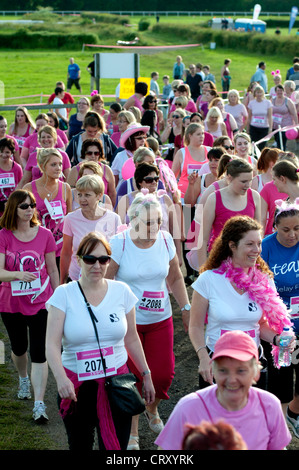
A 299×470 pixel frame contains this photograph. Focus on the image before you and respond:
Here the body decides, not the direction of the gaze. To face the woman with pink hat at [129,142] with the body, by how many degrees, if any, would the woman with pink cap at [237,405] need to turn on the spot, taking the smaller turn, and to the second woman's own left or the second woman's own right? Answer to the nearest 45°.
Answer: approximately 180°

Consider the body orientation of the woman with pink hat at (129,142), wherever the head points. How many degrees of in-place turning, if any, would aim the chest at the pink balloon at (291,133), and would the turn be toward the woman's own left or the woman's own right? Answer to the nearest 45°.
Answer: approximately 90° to the woman's own left

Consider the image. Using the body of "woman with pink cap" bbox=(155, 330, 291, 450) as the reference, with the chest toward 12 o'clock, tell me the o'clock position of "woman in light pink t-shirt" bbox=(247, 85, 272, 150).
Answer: The woman in light pink t-shirt is roughly at 6 o'clock from the woman with pink cap.

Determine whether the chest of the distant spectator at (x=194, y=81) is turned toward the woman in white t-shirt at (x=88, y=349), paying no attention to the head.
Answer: yes

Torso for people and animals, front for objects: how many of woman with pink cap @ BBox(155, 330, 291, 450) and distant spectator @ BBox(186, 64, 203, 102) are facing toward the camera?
2

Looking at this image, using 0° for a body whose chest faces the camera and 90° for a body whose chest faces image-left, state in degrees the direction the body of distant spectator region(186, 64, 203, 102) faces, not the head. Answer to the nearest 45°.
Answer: approximately 0°

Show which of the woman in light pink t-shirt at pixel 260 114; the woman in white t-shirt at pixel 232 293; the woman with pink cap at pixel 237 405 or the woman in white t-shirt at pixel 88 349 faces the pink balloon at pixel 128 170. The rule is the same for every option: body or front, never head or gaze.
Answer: the woman in light pink t-shirt at pixel 260 114

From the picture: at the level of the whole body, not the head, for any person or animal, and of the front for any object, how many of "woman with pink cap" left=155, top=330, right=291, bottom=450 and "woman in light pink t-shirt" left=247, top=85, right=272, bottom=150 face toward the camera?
2

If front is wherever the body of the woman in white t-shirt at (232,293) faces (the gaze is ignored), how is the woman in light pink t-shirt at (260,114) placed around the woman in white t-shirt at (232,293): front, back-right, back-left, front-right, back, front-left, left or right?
back-left

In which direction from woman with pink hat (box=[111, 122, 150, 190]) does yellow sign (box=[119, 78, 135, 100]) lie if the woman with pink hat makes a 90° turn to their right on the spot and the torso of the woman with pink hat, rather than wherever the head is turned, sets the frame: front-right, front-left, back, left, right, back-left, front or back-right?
back-right

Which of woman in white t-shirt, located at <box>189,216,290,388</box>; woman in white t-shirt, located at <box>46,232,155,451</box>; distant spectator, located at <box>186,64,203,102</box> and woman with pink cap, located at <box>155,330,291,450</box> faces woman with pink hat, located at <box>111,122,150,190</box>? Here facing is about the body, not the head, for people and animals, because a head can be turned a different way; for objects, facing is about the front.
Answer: the distant spectator

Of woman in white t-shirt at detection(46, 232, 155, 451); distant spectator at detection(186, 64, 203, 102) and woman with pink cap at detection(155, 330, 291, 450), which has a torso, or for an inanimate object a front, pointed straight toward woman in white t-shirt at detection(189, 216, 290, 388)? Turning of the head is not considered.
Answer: the distant spectator

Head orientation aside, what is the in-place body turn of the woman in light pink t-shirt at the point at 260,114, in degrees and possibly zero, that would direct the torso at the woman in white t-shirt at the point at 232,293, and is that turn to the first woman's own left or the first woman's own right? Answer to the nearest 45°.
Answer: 0° — they already face them
